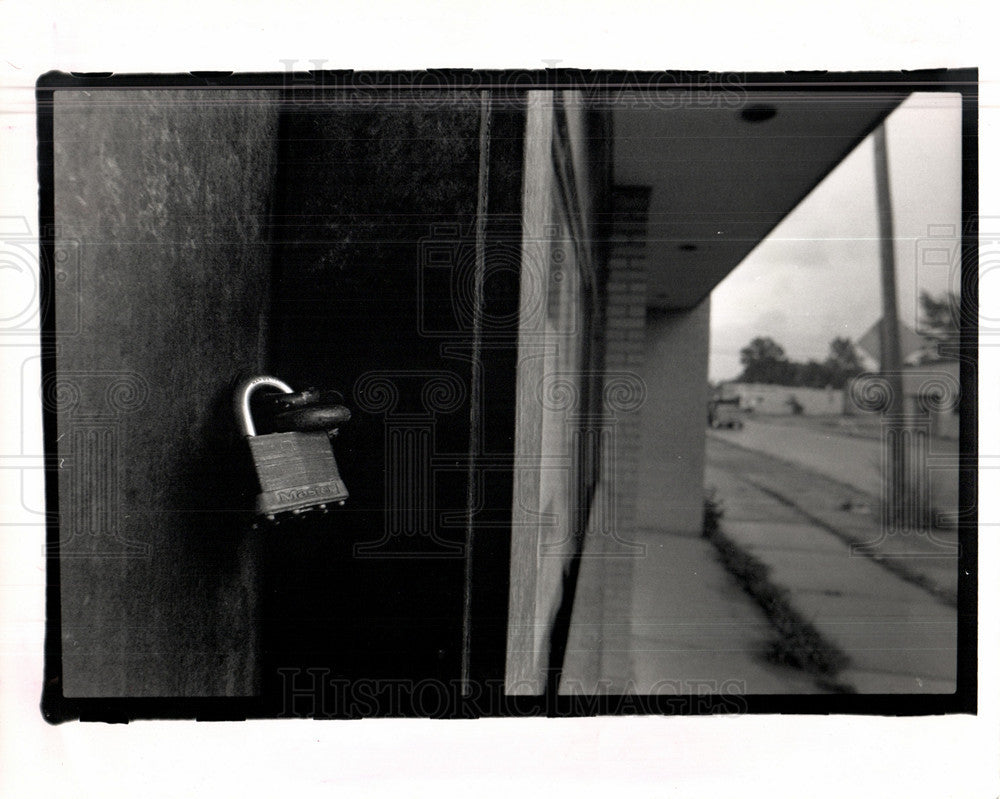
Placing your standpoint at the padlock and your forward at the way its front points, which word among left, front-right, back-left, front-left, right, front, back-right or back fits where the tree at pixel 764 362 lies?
back-left

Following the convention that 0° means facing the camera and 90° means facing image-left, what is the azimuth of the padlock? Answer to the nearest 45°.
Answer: approximately 0°

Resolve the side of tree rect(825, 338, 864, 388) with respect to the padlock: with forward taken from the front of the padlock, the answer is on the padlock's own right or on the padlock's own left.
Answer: on the padlock's own left

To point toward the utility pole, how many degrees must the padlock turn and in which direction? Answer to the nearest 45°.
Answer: approximately 90° to its left
